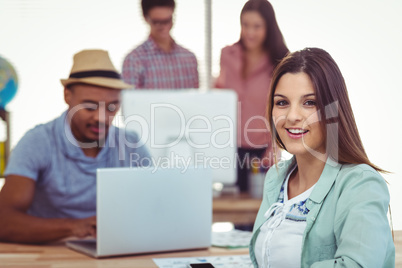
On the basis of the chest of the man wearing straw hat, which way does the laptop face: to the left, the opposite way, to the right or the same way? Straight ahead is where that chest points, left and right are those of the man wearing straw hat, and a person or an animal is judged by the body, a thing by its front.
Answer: the opposite way

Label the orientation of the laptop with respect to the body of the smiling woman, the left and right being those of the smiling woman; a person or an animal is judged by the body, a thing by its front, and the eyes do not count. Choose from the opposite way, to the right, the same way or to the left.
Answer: to the right

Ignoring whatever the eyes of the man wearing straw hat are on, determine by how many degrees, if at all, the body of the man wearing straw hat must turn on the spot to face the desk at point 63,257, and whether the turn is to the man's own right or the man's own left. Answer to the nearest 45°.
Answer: approximately 45° to the man's own right

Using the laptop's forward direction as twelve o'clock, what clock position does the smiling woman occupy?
The smiling woman is roughly at 6 o'clock from the laptop.

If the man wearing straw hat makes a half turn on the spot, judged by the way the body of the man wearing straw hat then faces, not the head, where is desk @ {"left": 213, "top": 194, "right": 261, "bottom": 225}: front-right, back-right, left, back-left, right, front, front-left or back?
back-right

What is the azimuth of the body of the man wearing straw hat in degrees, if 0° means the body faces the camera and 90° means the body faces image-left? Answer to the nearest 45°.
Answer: approximately 315°

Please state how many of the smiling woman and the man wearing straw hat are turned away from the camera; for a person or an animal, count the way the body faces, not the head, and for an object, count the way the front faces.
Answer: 0

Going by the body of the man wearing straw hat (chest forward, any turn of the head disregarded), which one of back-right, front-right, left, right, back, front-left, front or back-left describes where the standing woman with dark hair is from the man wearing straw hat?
left

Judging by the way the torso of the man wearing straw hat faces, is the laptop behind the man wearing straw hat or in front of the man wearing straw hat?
in front

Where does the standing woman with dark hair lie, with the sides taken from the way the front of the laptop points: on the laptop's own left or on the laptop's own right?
on the laptop's own right

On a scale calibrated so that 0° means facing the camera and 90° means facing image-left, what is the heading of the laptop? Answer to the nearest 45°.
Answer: approximately 135°

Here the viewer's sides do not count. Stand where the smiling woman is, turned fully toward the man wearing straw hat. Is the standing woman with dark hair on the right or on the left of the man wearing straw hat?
right

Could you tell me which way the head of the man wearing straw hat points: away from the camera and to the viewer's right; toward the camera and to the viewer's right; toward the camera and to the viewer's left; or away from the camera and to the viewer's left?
toward the camera and to the viewer's right

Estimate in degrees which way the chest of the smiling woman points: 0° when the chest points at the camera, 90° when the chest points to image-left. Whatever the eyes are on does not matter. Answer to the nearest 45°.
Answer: approximately 45°
